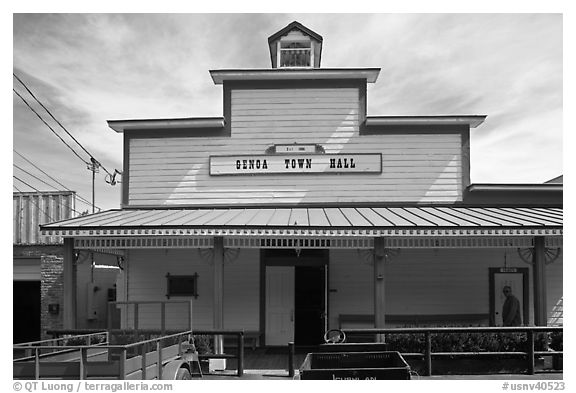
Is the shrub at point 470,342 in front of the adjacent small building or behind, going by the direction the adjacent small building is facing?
in front

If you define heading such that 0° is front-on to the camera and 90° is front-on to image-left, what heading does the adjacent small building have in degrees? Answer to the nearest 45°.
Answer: approximately 0°

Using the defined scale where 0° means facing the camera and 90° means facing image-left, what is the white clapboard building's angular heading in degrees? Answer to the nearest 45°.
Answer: approximately 0°

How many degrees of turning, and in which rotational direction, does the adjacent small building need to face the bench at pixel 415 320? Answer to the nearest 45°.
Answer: approximately 45° to its left

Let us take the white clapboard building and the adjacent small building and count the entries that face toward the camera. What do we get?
2

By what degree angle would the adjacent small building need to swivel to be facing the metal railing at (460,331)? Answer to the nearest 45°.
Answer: approximately 45° to its left
